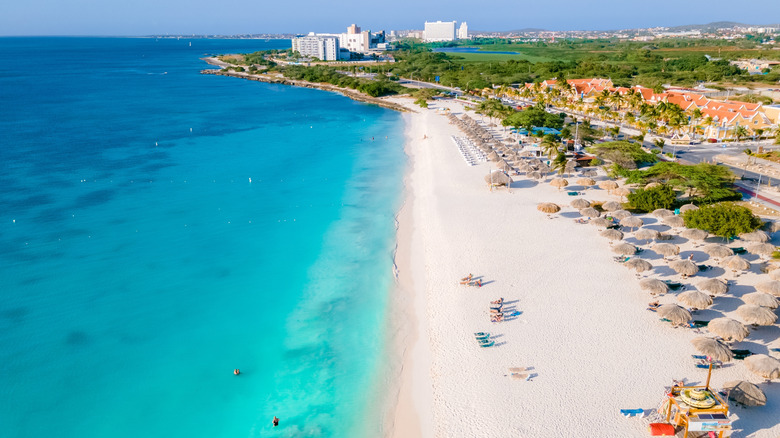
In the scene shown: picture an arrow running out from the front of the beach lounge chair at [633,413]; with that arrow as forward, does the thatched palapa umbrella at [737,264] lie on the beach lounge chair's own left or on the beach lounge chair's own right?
on the beach lounge chair's own right

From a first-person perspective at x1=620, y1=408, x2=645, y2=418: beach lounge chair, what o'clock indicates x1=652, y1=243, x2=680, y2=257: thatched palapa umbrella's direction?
The thatched palapa umbrella is roughly at 3 o'clock from the beach lounge chair.

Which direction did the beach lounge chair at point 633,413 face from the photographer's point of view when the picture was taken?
facing to the left of the viewer

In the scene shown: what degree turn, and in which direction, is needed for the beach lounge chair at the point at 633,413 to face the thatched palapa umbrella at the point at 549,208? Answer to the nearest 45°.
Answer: approximately 90° to its right

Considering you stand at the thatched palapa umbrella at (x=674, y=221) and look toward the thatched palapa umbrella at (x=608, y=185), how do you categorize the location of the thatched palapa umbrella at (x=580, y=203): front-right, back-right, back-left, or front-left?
front-left

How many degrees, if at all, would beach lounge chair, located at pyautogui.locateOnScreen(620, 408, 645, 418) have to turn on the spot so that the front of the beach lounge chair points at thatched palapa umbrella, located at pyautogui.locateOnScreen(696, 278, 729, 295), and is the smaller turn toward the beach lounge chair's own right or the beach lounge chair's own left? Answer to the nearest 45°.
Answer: approximately 90° to the beach lounge chair's own right

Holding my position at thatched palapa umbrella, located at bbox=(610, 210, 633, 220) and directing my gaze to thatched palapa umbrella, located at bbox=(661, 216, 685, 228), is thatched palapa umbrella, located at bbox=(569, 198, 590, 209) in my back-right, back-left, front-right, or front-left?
back-left

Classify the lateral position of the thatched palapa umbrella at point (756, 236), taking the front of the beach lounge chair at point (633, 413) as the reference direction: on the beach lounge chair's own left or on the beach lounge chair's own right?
on the beach lounge chair's own right

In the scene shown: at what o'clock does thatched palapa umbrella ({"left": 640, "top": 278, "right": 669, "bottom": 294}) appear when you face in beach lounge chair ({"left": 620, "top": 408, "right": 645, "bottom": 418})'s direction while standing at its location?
The thatched palapa umbrella is roughly at 3 o'clock from the beach lounge chair.

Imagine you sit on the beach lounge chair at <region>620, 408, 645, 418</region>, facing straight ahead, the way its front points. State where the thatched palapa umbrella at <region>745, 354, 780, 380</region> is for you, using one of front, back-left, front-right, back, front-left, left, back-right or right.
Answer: back-right

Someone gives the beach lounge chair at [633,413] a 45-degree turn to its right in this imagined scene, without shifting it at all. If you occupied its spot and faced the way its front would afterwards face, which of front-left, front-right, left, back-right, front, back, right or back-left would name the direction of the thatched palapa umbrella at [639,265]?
front-right

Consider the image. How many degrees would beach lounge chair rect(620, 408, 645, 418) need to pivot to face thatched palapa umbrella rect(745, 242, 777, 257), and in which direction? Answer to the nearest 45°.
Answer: approximately 90° to its right

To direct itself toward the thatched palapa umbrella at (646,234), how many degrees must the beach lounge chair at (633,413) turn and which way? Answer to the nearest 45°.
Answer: approximately 90° to its right

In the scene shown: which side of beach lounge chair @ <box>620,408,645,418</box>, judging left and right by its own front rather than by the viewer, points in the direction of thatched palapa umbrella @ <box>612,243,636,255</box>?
right

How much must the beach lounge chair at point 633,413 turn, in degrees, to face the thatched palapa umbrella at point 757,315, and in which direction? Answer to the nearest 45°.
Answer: approximately 135° to its right

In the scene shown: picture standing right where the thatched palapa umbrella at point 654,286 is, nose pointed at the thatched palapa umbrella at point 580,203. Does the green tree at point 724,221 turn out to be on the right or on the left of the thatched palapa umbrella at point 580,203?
right

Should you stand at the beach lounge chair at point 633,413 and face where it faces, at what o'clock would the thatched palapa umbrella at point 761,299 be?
The thatched palapa umbrella is roughly at 4 o'clock from the beach lounge chair.
